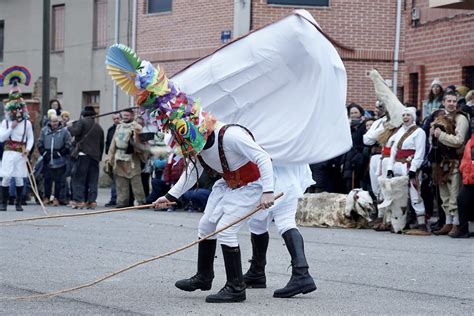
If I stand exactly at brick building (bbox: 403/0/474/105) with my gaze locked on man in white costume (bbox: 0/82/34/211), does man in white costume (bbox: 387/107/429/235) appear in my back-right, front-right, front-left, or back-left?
front-left

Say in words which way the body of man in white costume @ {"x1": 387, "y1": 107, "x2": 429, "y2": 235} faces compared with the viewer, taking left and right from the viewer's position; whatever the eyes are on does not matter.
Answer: facing the viewer and to the left of the viewer

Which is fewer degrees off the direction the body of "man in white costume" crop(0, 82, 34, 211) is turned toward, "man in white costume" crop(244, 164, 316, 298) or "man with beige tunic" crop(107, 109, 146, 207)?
the man in white costume

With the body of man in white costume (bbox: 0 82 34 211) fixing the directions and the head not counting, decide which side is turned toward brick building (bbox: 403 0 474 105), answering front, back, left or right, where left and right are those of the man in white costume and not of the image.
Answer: left

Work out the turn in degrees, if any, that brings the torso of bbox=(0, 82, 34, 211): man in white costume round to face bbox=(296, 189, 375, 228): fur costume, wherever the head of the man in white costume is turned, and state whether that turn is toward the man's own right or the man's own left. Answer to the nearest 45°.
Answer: approximately 45° to the man's own left

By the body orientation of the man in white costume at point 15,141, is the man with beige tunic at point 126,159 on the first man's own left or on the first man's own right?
on the first man's own left

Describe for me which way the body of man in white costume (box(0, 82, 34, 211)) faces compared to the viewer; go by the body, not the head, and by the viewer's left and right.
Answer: facing the viewer

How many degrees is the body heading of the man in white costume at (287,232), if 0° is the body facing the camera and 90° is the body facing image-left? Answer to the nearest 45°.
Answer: approximately 90°

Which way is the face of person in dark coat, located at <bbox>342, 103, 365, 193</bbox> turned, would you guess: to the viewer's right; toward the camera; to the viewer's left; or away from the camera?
toward the camera

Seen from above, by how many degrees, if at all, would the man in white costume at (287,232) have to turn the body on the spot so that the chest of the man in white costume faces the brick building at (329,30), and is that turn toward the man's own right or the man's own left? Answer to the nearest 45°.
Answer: approximately 90° to the man's own right

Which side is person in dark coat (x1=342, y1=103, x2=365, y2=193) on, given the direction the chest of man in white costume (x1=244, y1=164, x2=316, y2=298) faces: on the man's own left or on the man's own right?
on the man's own right

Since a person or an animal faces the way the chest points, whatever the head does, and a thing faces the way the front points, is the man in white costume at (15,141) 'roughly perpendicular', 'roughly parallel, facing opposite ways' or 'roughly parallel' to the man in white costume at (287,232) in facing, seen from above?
roughly perpendicular

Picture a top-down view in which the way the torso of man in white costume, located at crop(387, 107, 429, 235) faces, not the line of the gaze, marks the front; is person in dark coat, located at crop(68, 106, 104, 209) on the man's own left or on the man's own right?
on the man's own right

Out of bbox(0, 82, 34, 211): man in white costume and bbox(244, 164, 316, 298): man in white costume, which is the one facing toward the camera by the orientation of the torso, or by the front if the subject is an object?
bbox(0, 82, 34, 211): man in white costume
